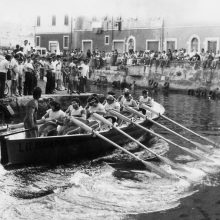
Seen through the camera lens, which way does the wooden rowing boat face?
facing away from the viewer and to the right of the viewer

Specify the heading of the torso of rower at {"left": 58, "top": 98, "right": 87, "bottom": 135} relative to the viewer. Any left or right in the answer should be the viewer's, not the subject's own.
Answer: facing the viewer and to the left of the viewer

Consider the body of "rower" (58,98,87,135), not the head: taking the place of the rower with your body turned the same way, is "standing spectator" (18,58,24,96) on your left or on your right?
on your right

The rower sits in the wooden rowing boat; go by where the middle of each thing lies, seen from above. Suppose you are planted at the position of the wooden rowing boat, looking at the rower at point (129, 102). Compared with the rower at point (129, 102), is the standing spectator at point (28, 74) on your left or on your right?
left

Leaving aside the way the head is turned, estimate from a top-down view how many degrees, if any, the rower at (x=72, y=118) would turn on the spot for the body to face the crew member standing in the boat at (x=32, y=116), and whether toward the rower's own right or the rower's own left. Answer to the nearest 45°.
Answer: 0° — they already face them

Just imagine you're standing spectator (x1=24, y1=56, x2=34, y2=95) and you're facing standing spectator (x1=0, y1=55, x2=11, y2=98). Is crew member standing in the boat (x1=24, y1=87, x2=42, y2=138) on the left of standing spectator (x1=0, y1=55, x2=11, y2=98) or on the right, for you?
left

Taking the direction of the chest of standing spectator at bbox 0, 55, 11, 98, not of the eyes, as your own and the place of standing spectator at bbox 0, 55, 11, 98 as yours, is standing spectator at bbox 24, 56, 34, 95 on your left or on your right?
on your left
